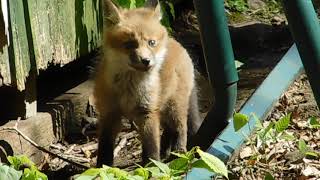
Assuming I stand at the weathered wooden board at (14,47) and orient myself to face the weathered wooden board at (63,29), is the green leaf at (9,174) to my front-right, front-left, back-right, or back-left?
back-right

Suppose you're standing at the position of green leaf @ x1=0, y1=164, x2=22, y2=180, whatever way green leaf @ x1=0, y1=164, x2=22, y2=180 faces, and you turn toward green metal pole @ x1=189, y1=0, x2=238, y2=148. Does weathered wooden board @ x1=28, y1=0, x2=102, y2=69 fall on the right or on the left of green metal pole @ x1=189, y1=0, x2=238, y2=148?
left

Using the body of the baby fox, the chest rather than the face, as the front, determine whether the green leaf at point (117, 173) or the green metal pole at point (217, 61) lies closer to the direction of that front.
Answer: the green leaf

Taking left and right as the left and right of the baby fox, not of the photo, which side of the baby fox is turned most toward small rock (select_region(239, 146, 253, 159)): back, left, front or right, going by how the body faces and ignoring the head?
left

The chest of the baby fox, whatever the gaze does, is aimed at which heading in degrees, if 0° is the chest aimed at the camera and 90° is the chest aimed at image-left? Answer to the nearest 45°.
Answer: approximately 45°

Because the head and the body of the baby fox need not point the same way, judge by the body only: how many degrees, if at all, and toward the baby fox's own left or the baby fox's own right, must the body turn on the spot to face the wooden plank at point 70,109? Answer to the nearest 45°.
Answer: approximately 90° to the baby fox's own right

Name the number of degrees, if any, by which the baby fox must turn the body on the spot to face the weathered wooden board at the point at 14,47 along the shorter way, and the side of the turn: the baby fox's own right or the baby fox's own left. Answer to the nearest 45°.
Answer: approximately 45° to the baby fox's own right

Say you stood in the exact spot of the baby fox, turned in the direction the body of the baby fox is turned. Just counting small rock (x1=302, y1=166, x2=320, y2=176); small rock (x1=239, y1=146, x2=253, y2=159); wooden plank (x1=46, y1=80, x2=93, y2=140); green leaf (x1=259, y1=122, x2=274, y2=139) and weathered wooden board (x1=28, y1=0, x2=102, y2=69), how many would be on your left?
3

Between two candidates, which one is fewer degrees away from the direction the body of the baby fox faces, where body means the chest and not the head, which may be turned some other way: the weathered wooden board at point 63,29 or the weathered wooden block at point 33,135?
the weathered wooden block

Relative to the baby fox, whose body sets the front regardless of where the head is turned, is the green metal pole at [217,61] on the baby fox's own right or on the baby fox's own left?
on the baby fox's own left

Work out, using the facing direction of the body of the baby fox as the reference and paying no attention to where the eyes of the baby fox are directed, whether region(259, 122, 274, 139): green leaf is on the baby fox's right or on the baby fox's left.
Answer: on the baby fox's left

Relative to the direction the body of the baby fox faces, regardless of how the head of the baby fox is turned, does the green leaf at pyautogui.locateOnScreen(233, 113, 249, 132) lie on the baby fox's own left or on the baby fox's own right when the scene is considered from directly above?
on the baby fox's own left

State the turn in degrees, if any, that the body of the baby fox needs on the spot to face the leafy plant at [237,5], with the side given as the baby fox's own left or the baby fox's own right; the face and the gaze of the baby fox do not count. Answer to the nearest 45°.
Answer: approximately 135° to the baby fox's own right
